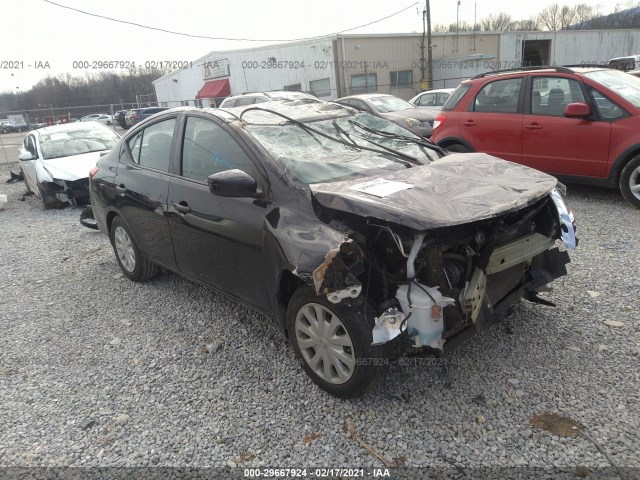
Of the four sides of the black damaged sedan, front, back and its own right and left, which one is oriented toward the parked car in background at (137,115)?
back

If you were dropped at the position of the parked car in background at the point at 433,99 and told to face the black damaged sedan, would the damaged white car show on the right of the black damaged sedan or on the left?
right

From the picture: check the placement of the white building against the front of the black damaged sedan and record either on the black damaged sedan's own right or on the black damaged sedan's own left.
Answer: on the black damaged sedan's own left

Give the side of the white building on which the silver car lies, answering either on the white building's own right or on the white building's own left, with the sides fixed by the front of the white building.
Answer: on the white building's own left

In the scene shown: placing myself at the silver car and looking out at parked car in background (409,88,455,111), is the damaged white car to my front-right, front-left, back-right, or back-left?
back-left

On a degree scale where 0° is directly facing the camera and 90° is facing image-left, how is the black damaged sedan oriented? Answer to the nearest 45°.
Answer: approximately 315°

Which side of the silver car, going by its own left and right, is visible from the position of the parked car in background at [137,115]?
back
